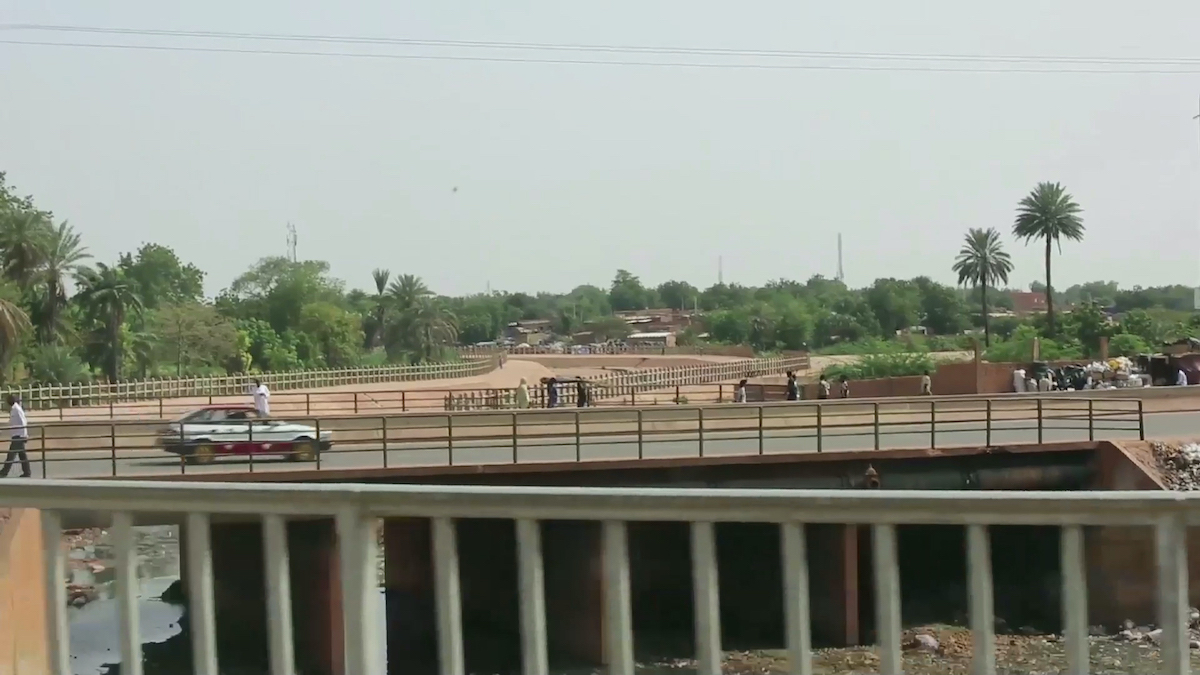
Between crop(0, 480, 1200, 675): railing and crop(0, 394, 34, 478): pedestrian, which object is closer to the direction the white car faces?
the railing

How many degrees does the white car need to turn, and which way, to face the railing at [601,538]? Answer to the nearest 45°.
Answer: approximately 90° to its right

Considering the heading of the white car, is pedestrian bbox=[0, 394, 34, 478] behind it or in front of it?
behind

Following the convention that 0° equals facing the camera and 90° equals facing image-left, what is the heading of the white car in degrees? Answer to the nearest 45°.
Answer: approximately 270°
